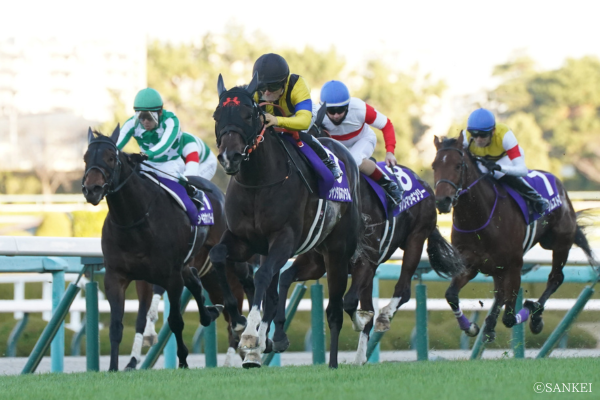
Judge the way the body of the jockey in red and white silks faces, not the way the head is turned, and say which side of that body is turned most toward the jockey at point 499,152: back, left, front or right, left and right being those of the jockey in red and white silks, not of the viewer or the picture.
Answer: back

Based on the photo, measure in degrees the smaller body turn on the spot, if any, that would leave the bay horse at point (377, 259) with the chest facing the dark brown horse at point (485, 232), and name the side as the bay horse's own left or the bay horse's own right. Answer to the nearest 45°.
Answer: approximately 180°

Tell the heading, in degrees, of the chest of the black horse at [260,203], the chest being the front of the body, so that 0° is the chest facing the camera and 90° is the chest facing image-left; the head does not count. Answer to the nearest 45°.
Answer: approximately 45°

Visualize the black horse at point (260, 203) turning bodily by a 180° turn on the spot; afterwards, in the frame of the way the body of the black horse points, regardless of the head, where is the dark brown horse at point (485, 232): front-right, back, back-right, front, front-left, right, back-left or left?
front

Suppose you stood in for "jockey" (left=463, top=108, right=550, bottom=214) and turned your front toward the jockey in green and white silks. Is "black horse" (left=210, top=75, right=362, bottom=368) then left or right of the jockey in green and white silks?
left

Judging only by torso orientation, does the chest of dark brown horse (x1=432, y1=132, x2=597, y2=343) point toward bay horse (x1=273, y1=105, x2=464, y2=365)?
yes

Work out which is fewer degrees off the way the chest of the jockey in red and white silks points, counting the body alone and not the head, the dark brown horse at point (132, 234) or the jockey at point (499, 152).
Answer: the dark brown horse

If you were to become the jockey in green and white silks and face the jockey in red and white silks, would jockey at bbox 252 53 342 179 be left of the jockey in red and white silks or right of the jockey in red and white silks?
right

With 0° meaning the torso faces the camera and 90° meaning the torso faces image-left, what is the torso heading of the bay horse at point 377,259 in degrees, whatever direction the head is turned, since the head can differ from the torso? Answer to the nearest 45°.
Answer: approximately 45°

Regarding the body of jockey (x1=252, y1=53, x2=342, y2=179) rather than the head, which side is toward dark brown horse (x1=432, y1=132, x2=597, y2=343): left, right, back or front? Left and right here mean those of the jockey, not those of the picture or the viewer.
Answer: back

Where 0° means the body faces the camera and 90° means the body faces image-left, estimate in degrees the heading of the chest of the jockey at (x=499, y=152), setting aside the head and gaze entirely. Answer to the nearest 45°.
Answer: approximately 45°

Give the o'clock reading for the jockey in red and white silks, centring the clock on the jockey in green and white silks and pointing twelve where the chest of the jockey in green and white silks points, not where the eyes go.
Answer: The jockey in red and white silks is roughly at 8 o'clock from the jockey in green and white silks.
